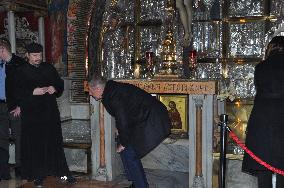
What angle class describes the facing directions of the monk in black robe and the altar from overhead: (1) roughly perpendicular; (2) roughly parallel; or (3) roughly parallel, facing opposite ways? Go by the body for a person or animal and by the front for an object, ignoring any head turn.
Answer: roughly parallel

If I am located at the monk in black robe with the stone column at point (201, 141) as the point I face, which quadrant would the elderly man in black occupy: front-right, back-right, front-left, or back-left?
front-right

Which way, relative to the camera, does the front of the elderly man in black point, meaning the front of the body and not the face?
to the viewer's left

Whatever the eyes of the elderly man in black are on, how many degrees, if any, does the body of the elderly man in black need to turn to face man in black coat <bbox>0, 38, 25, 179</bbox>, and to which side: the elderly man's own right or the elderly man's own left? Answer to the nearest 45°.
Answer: approximately 45° to the elderly man's own right

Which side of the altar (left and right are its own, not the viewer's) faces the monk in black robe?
right

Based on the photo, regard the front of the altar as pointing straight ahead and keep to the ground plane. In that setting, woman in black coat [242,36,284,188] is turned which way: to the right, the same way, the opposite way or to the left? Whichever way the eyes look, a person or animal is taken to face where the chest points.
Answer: the opposite way

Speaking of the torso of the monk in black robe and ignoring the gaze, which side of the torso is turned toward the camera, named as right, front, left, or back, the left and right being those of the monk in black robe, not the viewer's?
front

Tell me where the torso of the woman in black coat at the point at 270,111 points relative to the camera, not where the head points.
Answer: away from the camera

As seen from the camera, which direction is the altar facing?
toward the camera

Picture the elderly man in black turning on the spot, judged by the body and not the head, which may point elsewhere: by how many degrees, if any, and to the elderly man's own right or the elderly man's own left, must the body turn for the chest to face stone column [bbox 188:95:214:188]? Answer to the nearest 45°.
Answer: approximately 135° to the elderly man's own right

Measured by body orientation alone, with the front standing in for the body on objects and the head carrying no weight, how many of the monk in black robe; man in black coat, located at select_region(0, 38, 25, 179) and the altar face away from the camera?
0

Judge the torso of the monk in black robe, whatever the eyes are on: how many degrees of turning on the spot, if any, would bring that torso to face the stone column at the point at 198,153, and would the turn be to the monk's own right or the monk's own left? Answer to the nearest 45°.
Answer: approximately 90° to the monk's own left

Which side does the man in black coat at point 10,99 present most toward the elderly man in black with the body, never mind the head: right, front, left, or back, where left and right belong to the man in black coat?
left

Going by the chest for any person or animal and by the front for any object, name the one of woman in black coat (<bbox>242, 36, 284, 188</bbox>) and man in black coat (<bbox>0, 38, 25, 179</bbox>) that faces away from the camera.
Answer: woman in black coat (<bbox>242, 36, 284, 188</bbox>)
